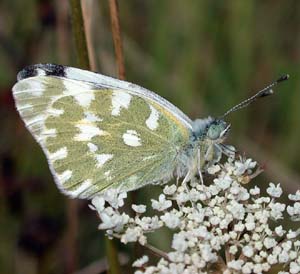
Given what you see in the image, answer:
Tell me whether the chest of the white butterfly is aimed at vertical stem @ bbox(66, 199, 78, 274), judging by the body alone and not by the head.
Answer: no

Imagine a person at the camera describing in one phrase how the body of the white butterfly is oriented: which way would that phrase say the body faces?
to the viewer's right
